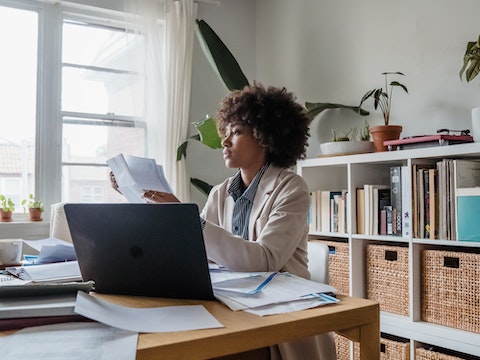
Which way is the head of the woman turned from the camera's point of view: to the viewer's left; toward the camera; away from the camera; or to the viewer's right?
to the viewer's left

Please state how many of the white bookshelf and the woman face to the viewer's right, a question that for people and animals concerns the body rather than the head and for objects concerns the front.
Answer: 0

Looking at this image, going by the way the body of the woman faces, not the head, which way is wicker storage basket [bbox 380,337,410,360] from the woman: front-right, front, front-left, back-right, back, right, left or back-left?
back

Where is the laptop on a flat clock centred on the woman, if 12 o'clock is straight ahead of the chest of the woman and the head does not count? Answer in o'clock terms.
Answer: The laptop is roughly at 11 o'clock from the woman.

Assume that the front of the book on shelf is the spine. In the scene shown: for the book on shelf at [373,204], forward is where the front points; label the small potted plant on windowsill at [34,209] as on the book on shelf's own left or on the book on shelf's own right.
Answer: on the book on shelf's own right

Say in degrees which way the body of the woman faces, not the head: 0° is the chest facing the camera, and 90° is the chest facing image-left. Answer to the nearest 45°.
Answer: approximately 45°

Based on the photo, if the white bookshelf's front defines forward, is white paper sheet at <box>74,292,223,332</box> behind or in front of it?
in front

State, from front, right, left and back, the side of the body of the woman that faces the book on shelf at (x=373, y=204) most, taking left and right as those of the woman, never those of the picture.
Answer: back

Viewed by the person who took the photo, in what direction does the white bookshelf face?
facing the viewer and to the left of the viewer

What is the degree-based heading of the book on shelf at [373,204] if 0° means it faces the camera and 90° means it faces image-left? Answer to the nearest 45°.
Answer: approximately 45°
